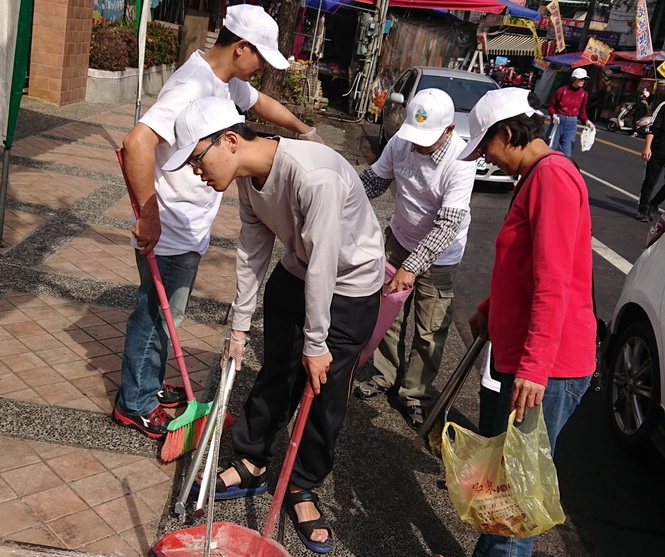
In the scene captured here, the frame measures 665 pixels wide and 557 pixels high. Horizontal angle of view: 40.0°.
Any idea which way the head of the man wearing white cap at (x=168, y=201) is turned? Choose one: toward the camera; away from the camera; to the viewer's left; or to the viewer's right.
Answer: to the viewer's right

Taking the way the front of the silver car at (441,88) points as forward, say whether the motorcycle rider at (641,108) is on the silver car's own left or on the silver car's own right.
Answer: on the silver car's own left

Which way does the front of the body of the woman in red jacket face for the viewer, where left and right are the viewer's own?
facing to the left of the viewer

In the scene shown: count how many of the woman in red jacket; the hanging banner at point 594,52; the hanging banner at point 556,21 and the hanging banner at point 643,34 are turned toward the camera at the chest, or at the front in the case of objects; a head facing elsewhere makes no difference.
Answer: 3

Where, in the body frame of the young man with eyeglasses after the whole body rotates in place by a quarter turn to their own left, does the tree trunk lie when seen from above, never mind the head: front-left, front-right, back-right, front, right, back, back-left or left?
back-left

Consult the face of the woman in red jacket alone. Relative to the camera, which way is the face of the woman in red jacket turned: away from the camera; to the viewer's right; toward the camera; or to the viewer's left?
to the viewer's left

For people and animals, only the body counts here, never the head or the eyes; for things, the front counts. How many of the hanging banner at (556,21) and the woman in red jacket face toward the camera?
1
